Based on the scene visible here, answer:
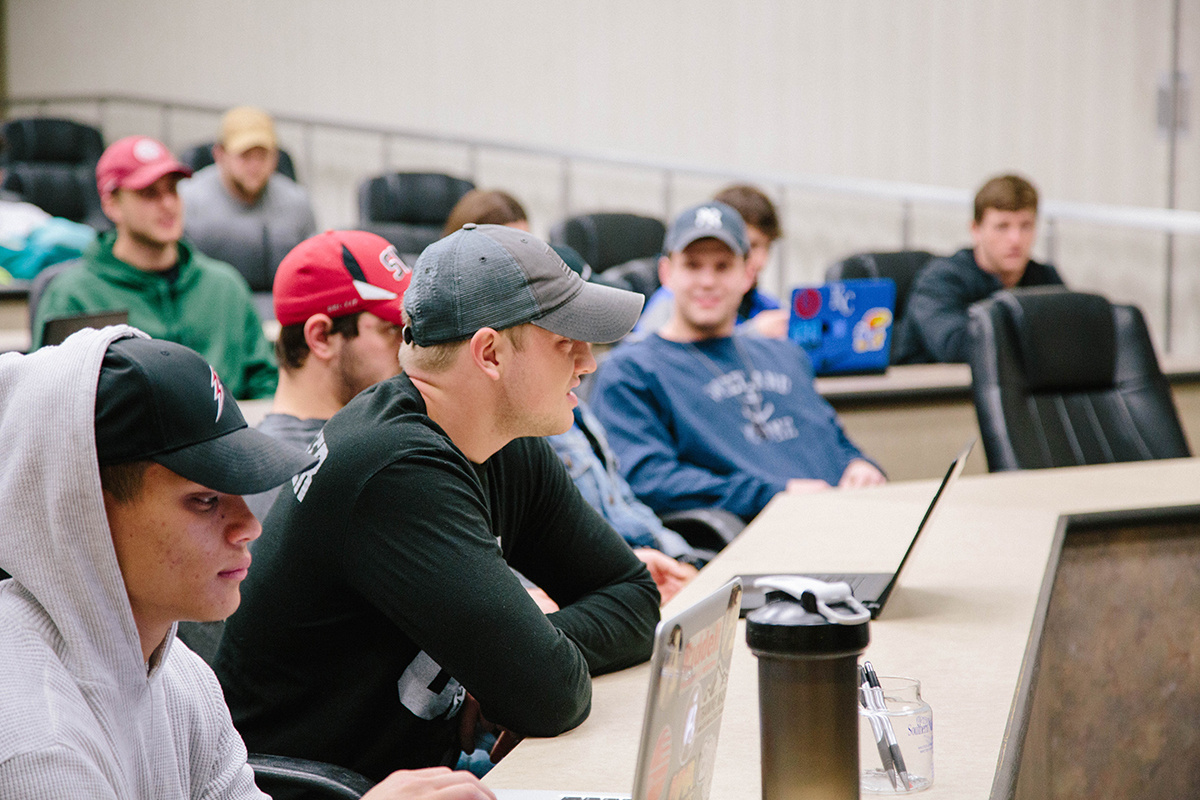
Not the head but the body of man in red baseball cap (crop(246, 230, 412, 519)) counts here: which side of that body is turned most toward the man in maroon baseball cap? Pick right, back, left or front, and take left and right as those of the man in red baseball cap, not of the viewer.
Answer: left

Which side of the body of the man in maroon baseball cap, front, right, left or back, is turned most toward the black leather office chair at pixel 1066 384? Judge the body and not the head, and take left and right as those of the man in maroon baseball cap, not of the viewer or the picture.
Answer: front

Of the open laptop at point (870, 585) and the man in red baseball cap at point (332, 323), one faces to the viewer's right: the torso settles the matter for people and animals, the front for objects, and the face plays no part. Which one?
the man in red baseball cap

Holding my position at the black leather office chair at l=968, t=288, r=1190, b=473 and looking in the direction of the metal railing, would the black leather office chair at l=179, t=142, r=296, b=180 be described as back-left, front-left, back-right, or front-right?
front-left

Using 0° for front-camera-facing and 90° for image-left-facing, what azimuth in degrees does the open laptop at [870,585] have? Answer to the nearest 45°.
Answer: approximately 90°

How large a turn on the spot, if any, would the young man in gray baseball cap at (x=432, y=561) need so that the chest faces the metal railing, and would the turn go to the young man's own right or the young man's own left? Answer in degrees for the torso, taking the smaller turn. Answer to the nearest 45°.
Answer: approximately 90° to the young man's own left

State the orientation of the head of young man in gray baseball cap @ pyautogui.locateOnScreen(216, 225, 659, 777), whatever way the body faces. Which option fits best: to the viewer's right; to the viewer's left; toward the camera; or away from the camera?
to the viewer's right

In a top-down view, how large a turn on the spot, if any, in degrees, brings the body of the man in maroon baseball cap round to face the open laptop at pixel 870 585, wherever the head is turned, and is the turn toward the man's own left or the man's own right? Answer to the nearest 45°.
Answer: approximately 45° to the man's own right

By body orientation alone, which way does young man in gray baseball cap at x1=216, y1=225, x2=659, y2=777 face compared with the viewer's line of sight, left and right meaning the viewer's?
facing to the right of the viewer
